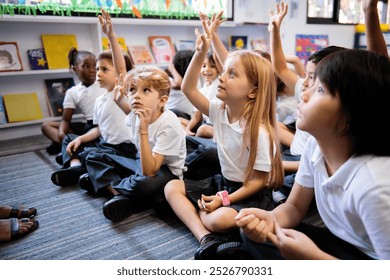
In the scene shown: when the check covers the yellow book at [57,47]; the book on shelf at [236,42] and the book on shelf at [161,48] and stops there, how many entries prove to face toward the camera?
3

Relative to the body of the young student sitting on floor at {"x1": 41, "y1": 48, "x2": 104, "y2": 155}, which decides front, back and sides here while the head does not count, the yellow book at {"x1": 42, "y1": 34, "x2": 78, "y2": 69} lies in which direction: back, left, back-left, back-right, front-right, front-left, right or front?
back-right

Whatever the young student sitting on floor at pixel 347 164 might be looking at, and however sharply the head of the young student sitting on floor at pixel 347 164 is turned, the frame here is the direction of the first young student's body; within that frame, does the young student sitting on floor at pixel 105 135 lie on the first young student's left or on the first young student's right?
on the first young student's right

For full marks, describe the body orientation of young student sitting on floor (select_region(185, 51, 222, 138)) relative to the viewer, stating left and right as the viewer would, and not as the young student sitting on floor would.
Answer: facing the viewer and to the left of the viewer

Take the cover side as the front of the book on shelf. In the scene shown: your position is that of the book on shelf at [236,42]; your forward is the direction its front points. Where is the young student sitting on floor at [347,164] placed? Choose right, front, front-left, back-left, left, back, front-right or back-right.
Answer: front

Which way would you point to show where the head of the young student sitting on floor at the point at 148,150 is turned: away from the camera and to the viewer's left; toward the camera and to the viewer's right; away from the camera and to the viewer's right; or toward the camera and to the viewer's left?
toward the camera and to the viewer's left

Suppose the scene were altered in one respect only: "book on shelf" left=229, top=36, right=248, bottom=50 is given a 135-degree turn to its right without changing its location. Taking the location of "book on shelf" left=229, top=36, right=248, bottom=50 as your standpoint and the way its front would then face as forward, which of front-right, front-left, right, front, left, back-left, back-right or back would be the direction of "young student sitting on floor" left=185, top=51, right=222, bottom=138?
back-left

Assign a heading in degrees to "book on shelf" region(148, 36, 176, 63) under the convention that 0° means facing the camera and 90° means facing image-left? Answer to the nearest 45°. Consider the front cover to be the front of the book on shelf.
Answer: approximately 0°

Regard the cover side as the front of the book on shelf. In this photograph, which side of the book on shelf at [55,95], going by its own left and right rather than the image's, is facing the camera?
front

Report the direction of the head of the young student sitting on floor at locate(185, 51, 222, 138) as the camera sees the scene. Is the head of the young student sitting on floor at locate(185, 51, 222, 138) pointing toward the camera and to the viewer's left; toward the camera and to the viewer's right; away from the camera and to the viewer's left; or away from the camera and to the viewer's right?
toward the camera and to the viewer's left

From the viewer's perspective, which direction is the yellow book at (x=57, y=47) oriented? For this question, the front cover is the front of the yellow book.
toward the camera

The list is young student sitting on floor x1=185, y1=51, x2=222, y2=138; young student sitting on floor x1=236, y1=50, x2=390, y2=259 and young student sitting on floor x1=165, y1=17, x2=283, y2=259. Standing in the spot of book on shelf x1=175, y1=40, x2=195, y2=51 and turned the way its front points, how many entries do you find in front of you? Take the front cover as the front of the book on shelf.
3

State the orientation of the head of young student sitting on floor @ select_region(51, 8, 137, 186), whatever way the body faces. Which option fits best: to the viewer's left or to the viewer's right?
to the viewer's left

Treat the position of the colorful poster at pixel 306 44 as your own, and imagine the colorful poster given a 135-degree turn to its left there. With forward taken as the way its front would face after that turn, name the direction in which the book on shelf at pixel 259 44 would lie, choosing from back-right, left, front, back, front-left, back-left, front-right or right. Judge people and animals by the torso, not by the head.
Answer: back

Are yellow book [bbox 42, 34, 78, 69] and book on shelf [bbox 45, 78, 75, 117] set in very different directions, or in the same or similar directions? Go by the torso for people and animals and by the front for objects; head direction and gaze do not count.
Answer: same or similar directions

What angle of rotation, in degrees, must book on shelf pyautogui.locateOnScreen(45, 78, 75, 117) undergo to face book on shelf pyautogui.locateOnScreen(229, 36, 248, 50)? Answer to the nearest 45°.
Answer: approximately 90° to its left
